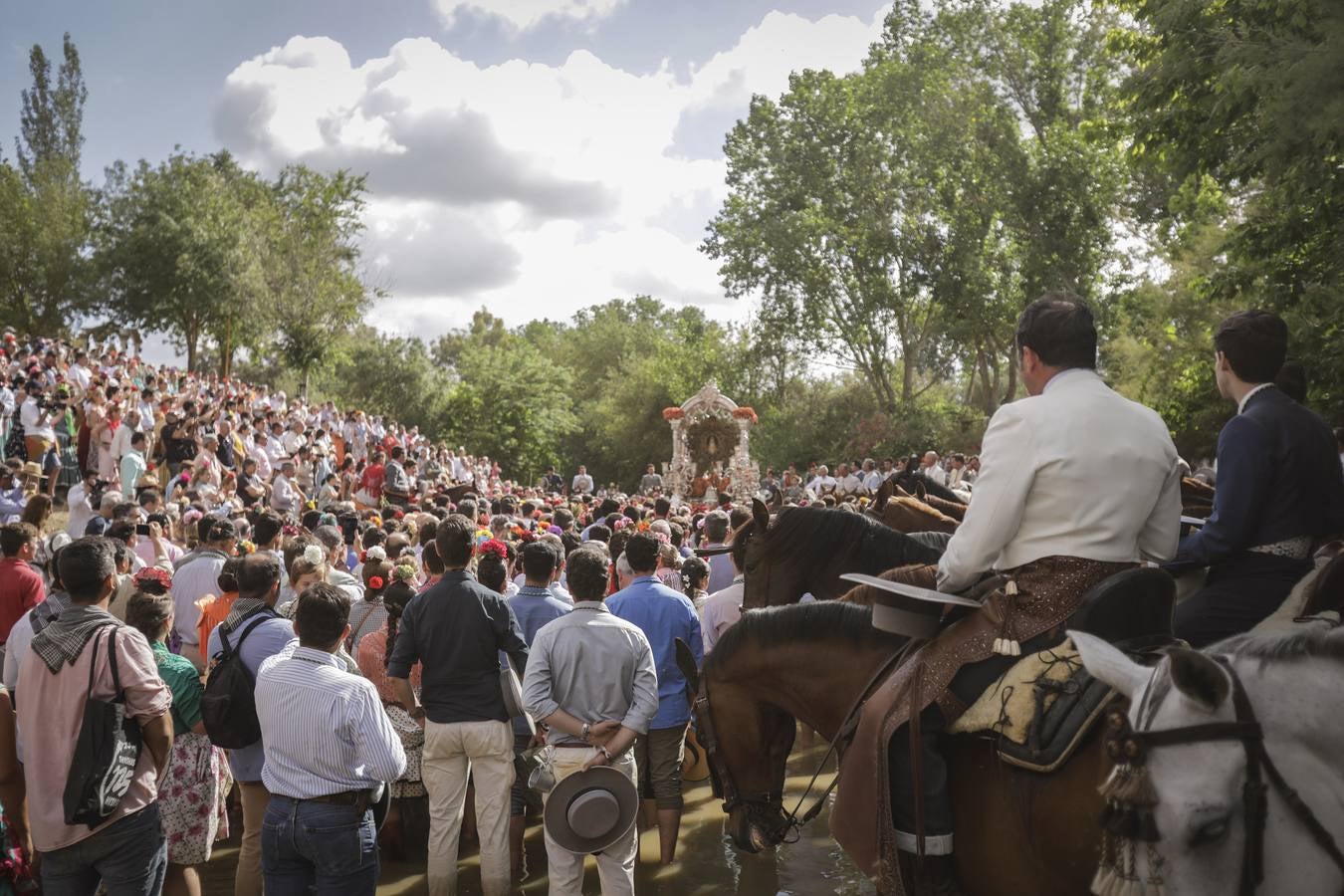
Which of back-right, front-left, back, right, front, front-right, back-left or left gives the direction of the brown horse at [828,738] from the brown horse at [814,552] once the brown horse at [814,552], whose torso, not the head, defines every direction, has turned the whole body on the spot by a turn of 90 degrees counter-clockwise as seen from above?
front

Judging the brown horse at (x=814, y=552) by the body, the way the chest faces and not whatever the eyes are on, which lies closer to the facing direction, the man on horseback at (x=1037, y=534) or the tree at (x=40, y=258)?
the tree

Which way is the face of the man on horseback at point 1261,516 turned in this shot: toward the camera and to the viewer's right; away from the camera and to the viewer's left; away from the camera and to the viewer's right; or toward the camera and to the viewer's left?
away from the camera and to the viewer's left

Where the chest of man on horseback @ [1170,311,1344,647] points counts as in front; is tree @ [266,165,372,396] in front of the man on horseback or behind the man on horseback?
in front

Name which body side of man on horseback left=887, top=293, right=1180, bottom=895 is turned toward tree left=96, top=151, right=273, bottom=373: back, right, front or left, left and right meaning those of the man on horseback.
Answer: front

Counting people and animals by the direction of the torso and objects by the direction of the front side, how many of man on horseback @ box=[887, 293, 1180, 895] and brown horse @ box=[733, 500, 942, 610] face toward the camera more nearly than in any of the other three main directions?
0

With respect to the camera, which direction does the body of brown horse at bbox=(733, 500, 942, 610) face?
to the viewer's left

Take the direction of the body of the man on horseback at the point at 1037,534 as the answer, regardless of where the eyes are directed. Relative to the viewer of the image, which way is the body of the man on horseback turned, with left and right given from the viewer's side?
facing away from the viewer and to the left of the viewer

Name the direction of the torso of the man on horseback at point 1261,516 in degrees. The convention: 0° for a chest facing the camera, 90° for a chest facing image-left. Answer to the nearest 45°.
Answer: approximately 135°

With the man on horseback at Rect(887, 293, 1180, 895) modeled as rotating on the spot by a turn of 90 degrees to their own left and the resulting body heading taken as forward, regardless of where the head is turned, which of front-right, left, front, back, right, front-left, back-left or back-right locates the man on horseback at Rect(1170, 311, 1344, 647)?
back

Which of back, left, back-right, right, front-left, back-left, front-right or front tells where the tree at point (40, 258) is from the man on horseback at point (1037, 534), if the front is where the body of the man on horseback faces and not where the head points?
front

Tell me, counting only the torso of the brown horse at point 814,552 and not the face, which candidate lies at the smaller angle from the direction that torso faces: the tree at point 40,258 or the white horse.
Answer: the tree

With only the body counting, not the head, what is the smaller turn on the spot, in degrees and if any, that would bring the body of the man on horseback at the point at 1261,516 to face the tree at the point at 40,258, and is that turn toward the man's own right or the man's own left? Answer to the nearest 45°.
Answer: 0° — they already face it
